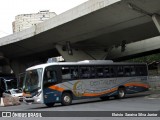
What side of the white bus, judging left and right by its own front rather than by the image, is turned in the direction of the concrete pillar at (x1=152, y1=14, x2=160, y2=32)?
back
